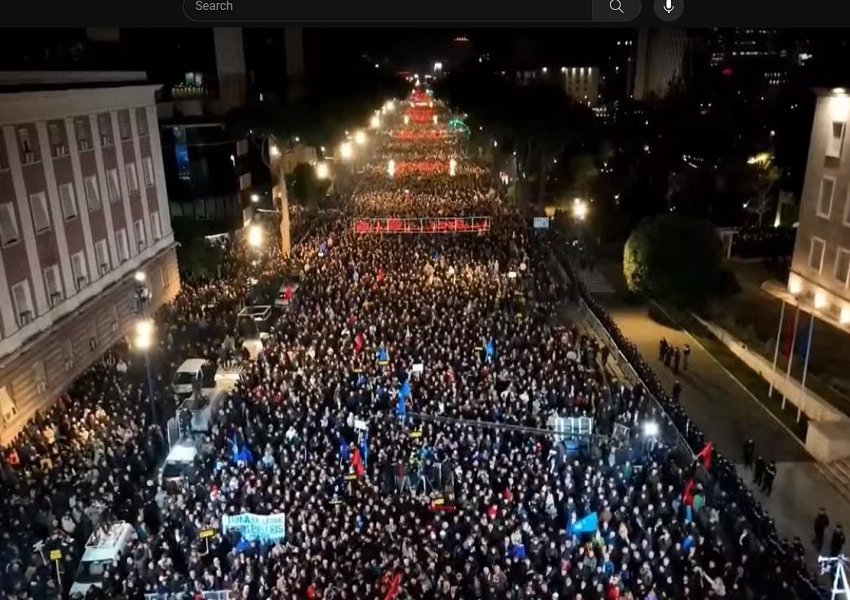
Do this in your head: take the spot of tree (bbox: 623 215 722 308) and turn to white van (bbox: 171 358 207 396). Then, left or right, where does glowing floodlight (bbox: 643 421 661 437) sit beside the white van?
left

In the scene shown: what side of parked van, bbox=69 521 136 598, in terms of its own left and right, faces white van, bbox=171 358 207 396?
back

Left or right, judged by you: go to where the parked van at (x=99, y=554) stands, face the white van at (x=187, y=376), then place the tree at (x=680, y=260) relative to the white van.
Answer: right

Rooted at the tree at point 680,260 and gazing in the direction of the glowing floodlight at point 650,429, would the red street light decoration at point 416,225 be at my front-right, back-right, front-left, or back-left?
back-right

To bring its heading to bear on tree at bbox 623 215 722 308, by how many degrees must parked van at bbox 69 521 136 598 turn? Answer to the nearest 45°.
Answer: approximately 135° to its left

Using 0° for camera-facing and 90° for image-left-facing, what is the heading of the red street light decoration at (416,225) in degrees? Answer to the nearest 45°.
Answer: approximately 0°

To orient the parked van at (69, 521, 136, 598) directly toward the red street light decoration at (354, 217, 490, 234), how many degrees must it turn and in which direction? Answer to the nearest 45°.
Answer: approximately 180°
